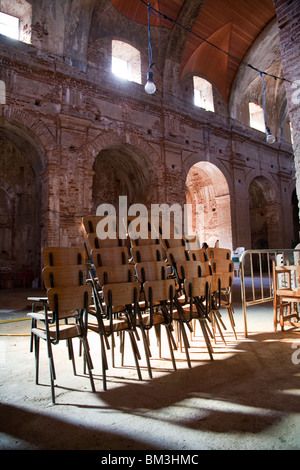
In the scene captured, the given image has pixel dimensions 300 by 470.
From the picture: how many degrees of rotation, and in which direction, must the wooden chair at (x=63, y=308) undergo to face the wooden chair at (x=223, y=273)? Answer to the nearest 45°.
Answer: approximately 90° to its right

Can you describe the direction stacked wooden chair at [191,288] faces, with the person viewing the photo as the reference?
facing away from the viewer and to the left of the viewer

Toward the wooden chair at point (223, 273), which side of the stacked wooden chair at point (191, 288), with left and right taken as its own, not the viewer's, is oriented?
right

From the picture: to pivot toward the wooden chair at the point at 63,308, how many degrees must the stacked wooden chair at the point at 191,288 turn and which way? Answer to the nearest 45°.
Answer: approximately 90° to its left

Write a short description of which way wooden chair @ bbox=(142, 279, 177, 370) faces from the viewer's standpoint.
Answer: facing away from the viewer and to the left of the viewer

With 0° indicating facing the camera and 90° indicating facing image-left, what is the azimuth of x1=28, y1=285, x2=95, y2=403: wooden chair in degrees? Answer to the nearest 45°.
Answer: approximately 135°

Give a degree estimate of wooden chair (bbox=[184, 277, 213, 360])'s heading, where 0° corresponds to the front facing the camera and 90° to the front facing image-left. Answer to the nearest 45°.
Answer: approximately 135°

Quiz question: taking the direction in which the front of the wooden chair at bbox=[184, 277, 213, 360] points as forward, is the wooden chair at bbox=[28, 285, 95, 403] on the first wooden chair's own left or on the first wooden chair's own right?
on the first wooden chair's own left
